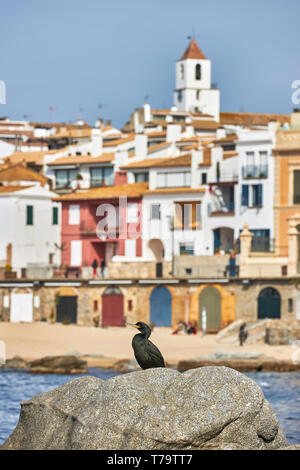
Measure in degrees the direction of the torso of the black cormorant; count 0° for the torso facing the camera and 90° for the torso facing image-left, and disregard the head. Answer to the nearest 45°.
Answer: approximately 90°
